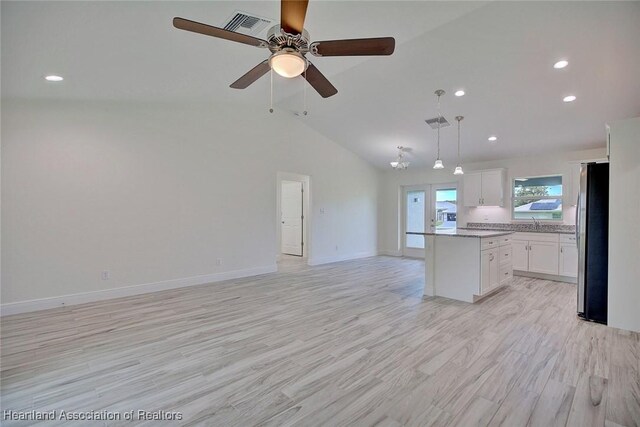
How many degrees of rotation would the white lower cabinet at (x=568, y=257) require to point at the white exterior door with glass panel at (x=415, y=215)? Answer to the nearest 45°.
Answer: approximately 90° to its right

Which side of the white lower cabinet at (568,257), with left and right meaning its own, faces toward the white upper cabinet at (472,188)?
right

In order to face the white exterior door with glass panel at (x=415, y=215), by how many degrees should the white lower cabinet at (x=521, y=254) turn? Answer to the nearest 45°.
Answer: approximately 135° to its right

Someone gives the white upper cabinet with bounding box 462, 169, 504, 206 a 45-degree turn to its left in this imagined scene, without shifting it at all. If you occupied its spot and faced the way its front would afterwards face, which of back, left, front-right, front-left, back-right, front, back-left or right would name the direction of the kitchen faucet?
front-left

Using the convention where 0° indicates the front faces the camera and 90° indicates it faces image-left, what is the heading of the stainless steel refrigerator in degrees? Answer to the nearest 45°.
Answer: approximately 90°

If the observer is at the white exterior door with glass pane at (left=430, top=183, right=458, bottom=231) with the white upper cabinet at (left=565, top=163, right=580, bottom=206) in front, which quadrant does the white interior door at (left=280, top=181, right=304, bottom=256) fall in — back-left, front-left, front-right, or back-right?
back-right
